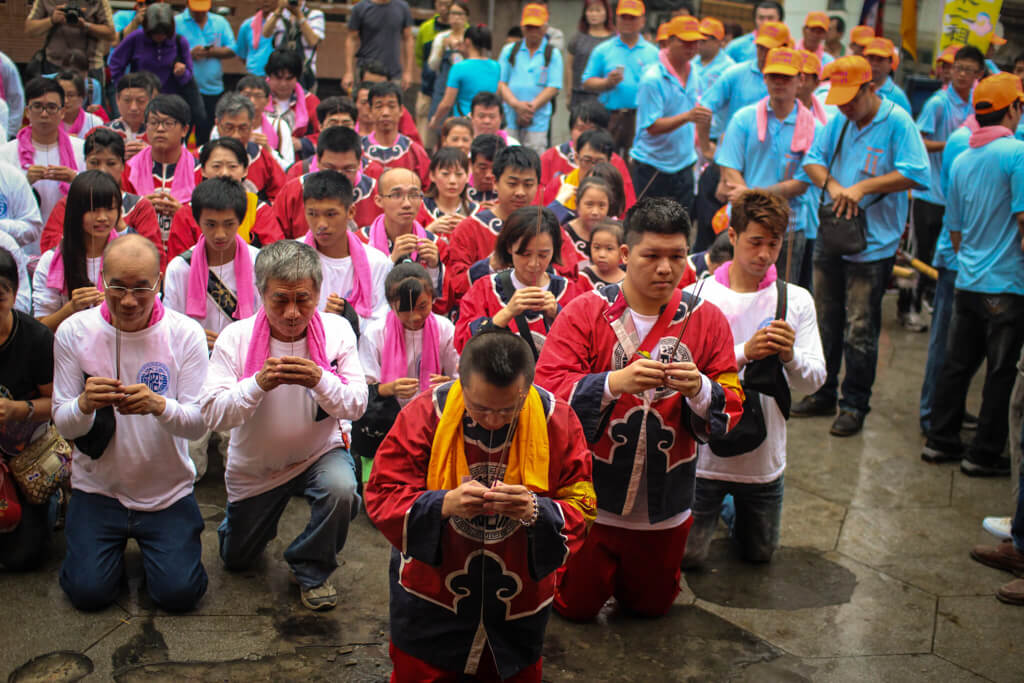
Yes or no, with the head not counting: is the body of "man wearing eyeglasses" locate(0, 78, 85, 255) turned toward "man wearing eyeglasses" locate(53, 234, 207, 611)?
yes

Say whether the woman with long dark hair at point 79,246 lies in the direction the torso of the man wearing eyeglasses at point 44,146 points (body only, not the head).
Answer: yes

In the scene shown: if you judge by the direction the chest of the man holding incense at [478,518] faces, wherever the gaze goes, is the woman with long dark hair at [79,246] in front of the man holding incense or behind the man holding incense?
behind

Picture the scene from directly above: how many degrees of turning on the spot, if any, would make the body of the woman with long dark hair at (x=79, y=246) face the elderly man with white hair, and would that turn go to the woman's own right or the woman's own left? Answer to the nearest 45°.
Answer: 0° — they already face them

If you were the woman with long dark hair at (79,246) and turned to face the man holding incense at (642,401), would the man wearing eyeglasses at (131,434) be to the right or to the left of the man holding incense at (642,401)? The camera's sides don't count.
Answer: right

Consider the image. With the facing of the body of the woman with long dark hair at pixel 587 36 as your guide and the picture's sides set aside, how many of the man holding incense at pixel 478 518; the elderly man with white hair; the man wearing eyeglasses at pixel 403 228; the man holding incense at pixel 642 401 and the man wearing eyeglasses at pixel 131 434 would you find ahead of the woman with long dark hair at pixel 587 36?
5

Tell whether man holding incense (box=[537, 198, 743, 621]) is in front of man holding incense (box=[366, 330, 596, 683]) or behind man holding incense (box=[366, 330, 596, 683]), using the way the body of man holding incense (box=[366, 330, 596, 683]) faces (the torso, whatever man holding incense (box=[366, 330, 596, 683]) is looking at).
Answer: behind

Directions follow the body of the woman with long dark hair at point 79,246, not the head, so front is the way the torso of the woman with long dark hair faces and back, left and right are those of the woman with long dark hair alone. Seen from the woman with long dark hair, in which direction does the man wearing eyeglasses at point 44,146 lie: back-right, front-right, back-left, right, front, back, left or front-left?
back-left

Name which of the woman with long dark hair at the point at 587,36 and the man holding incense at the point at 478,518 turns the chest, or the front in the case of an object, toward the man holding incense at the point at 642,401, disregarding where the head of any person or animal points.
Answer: the woman with long dark hair
